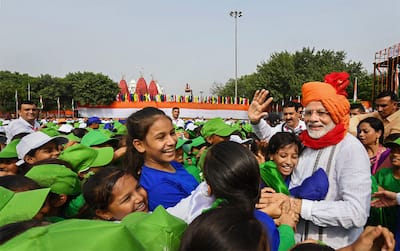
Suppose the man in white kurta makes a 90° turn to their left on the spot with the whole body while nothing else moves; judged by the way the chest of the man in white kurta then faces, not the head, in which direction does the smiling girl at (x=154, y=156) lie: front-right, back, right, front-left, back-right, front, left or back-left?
back-right

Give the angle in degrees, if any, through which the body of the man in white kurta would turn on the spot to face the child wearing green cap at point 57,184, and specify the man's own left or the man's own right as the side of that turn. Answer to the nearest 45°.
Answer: approximately 45° to the man's own right

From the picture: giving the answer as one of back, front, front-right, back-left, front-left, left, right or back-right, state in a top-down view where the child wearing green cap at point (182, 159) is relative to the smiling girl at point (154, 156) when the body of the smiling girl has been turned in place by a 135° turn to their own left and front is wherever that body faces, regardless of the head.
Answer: front

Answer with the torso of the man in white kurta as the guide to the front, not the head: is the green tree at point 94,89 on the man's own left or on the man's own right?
on the man's own right

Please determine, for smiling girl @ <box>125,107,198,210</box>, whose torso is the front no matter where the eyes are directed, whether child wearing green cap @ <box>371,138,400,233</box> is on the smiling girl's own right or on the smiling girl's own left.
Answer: on the smiling girl's own left

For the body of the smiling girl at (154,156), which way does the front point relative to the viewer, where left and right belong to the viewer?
facing the viewer and to the right of the viewer

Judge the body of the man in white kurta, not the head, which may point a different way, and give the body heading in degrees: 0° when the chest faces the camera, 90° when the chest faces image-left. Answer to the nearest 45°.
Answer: approximately 45°

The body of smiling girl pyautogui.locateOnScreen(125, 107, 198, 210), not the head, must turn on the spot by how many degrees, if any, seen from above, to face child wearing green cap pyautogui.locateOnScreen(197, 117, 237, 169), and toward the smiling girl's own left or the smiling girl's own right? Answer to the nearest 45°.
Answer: approximately 135° to the smiling girl's own left

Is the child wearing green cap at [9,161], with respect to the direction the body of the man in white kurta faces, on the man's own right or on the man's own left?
on the man's own right
